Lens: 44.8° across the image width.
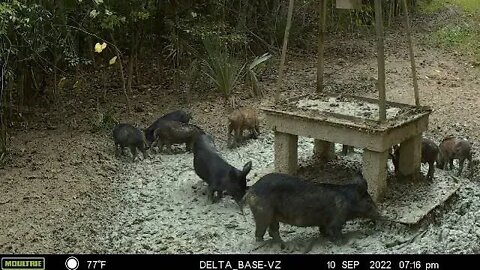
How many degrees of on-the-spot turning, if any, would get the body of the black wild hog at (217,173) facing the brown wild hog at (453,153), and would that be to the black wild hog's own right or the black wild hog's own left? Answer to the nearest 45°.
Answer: approximately 45° to the black wild hog's own left

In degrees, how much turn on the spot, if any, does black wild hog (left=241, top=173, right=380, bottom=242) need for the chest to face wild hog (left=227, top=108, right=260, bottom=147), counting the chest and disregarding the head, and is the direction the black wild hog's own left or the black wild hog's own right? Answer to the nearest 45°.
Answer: approximately 90° to the black wild hog's own left

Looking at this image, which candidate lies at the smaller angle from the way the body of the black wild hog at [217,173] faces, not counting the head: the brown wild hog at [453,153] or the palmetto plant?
the brown wild hog

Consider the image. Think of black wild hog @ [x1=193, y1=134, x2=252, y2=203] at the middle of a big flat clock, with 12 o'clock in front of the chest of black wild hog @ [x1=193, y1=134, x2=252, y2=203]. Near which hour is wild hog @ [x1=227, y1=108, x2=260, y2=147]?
wild hog @ [x1=227, y1=108, x2=260, y2=147] is roughly at 8 o'clock from black wild hog @ [x1=193, y1=134, x2=252, y2=203].

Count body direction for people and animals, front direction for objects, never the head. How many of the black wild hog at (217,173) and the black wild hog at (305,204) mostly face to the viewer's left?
0

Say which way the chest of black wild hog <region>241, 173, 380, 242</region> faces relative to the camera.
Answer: to the viewer's right

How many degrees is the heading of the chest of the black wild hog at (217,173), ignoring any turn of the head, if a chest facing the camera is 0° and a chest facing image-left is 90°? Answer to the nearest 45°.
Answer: approximately 315°
